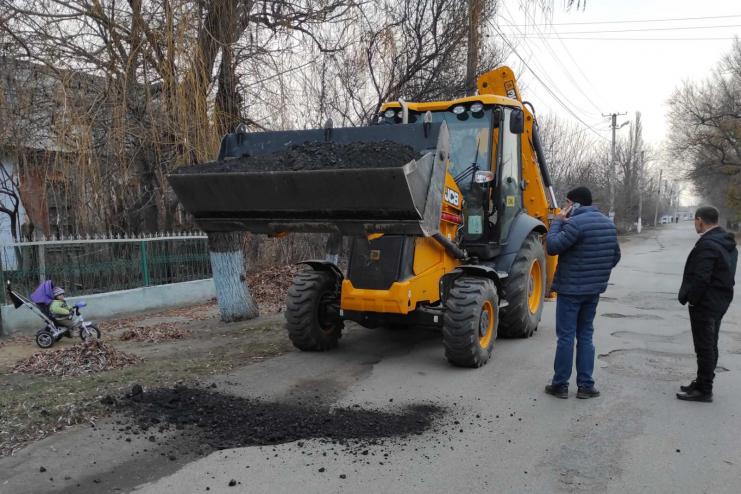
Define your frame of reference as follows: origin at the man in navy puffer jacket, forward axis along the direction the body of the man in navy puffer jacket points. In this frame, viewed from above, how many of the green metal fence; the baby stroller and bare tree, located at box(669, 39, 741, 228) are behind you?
0

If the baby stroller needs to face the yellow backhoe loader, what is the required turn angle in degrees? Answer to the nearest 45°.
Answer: approximately 45° to its right

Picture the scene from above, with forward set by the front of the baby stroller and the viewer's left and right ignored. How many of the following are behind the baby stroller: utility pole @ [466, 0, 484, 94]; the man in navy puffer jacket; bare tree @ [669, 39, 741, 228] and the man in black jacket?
0

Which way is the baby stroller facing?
to the viewer's right

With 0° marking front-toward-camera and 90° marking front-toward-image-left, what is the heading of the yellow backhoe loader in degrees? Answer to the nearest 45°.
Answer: approximately 45°

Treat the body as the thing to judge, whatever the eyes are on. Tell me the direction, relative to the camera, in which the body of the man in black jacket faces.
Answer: to the viewer's left

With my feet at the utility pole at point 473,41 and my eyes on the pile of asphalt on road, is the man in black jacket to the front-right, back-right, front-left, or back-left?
front-left

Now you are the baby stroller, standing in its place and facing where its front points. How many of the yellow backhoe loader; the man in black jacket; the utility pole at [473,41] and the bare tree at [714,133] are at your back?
0

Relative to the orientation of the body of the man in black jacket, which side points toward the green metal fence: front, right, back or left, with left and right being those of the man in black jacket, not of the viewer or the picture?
front

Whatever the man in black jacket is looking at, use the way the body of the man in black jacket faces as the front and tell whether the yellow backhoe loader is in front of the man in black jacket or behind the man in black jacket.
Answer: in front

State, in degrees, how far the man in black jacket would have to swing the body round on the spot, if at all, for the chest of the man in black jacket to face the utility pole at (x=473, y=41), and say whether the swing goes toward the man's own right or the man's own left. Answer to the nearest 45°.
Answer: approximately 45° to the man's own right

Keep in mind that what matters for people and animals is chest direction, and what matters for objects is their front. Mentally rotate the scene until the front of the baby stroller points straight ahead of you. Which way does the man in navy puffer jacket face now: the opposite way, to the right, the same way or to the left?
to the left

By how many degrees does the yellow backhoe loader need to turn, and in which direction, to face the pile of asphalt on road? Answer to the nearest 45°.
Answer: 0° — it already faces it

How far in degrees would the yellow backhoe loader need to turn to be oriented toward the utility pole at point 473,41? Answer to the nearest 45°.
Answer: approximately 135° to its right

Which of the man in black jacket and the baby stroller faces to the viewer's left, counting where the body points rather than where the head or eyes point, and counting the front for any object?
the man in black jacket

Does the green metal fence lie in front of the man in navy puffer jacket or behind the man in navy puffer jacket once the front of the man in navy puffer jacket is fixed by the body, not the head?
in front
